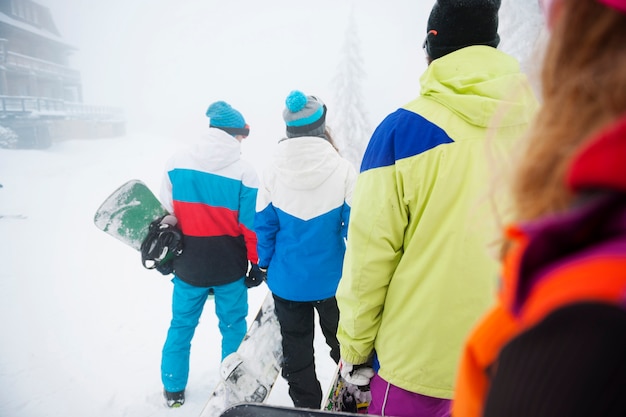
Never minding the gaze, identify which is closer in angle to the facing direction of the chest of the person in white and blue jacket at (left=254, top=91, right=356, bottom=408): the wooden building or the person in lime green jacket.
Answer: the wooden building

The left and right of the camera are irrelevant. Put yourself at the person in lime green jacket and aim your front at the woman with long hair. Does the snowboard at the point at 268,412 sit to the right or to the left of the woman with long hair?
right

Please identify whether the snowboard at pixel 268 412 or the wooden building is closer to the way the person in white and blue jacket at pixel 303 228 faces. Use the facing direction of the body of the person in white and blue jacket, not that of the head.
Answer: the wooden building

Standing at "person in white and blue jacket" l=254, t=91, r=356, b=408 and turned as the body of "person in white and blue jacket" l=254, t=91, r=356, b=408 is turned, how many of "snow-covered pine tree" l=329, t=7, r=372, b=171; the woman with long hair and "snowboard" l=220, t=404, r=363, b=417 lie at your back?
2

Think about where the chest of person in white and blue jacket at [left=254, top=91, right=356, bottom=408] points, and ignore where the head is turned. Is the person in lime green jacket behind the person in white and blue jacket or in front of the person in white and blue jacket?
behind

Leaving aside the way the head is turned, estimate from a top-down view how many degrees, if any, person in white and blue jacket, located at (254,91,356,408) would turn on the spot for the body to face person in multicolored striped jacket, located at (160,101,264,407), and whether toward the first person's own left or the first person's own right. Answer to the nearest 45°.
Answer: approximately 45° to the first person's own left

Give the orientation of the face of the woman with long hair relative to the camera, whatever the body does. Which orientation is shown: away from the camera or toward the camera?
away from the camera

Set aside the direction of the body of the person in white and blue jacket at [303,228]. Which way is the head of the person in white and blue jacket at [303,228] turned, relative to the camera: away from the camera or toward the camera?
away from the camera

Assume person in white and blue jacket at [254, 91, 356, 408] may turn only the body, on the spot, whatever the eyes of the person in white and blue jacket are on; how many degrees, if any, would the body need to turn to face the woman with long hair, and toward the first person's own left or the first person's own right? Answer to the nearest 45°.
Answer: approximately 180°

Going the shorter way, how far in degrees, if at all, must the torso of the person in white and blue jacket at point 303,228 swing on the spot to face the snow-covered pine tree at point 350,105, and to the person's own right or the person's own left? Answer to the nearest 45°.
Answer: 0° — they already face it

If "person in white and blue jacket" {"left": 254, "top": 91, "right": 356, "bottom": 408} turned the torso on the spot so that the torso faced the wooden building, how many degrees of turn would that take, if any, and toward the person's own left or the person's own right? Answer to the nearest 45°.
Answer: approximately 45° to the person's own left

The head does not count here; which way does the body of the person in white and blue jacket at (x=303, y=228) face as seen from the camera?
away from the camera

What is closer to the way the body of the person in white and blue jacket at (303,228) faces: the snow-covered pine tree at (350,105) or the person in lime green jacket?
the snow-covered pine tree
